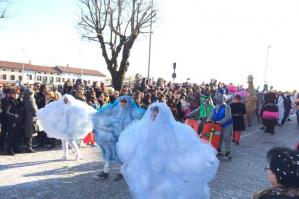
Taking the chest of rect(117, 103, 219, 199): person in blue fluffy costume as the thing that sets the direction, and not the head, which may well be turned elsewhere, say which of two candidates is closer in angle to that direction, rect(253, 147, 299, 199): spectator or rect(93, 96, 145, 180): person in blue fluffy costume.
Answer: the spectator

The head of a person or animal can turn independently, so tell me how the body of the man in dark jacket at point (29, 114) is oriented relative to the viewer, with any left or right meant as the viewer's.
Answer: facing to the right of the viewer

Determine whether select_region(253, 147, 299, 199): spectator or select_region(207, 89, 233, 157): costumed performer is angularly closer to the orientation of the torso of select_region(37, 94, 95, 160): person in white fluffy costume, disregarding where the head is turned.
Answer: the spectator

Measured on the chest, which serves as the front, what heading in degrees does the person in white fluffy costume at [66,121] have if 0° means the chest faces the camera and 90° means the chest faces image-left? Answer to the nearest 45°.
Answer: approximately 0°

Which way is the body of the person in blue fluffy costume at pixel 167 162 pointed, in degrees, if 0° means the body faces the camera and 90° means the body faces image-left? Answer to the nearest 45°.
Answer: approximately 45°

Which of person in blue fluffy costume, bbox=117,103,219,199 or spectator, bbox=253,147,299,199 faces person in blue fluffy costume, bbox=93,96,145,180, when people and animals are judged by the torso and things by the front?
the spectator

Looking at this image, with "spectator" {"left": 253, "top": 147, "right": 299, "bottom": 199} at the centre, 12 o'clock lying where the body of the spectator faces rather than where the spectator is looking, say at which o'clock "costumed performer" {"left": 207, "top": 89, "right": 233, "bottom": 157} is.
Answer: The costumed performer is roughly at 1 o'clock from the spectator.

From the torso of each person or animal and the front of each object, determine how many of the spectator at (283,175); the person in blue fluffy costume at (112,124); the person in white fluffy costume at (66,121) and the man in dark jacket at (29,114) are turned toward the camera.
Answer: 2

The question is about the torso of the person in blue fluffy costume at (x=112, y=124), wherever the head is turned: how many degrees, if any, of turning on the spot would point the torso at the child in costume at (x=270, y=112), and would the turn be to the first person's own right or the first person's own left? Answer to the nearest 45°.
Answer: approximately 135° to the first person's own left

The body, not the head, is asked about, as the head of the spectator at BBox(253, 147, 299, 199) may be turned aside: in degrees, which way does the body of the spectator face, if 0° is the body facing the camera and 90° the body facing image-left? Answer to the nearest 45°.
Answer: approximately 135°

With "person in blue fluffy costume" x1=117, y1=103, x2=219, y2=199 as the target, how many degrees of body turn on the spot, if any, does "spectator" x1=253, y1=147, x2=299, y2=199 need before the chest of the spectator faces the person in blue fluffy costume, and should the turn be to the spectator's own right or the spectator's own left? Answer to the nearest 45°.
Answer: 0° — they already face them

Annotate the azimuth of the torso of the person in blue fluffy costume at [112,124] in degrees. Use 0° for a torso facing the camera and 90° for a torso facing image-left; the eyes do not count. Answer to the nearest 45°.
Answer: approximately 0°

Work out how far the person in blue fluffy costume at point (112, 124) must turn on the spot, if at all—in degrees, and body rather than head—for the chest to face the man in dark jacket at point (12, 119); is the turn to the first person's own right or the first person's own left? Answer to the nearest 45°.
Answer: approximately 135° to the first person's own right
